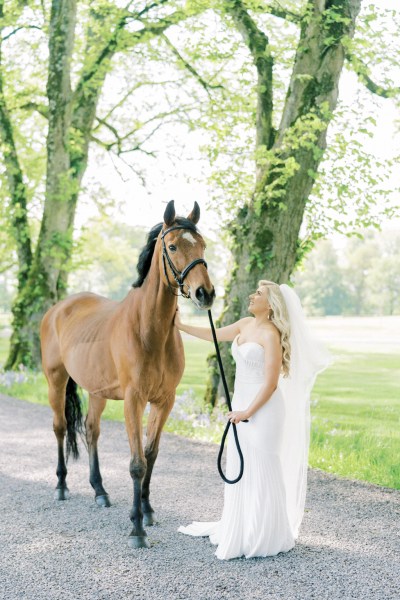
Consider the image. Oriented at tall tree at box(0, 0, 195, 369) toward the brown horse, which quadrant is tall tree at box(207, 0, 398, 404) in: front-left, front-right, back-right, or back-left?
front-left

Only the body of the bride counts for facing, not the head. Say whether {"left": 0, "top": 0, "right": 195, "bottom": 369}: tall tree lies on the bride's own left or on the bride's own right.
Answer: on the bride's own right

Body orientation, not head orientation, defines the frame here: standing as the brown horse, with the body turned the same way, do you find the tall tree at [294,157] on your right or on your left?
on your left

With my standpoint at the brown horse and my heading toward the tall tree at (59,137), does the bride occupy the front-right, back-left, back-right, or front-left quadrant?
back-right

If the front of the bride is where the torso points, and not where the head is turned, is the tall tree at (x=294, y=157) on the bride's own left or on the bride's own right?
on the bride's own right

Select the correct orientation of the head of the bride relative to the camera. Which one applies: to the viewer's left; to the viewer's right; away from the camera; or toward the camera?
to the viewer's left

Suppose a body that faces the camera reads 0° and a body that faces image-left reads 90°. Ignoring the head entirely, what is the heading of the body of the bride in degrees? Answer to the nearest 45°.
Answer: approximately 90°

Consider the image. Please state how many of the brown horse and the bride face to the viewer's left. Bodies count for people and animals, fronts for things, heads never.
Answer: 1

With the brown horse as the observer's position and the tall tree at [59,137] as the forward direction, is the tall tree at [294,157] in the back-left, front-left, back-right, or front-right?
front-right

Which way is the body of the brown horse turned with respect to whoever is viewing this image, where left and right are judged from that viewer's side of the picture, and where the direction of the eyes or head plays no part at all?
facing the viewer and to the right of the viewer

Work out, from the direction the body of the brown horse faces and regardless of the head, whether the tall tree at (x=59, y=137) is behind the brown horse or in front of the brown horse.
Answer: behind

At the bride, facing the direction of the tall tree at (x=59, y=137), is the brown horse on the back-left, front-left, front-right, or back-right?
front-left
